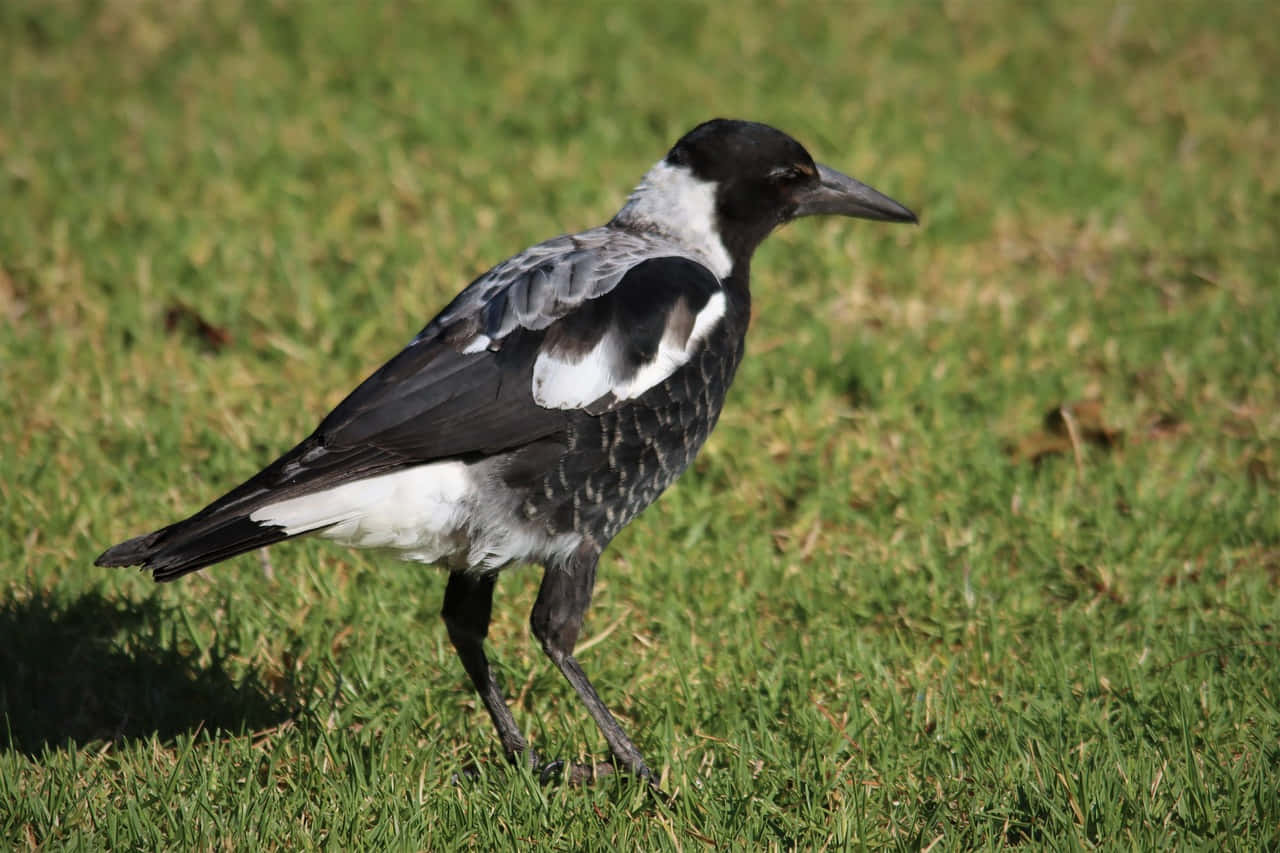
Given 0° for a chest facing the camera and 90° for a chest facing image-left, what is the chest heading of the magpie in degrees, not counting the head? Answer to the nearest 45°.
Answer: approximately 270°
